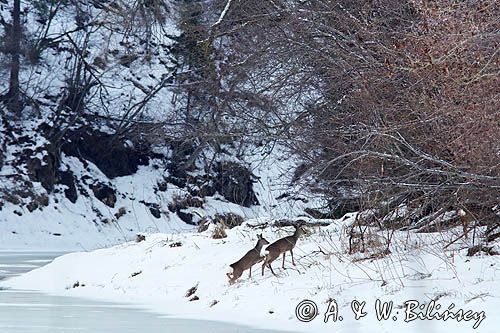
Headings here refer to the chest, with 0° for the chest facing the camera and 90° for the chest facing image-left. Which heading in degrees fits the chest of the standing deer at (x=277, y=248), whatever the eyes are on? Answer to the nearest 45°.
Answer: approximately 225°

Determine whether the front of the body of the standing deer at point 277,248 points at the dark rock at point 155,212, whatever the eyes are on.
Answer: no

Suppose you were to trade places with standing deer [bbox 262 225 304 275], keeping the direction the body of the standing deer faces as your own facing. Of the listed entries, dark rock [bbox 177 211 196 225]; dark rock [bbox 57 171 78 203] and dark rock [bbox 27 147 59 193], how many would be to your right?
0

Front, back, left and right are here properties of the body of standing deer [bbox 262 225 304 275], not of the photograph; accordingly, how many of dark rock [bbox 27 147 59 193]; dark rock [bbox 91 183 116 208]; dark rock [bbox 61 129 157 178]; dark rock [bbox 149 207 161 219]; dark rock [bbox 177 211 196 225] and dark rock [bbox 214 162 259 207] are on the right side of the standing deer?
0

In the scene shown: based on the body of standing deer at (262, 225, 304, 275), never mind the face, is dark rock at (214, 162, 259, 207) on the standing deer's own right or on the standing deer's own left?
on the standing deer's own left

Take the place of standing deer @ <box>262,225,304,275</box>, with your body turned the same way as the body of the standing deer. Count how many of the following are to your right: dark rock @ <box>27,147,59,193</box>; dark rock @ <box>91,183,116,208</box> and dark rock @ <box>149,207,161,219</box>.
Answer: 0

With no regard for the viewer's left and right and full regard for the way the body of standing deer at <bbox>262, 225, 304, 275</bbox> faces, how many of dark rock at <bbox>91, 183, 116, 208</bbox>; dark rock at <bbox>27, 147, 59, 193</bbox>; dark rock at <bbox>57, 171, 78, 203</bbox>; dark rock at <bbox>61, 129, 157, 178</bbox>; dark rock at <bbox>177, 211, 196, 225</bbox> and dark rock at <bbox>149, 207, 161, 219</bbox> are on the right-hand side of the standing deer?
0

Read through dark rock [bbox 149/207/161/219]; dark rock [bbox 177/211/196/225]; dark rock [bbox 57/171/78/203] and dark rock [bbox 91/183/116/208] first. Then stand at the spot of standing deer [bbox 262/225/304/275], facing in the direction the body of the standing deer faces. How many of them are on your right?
0

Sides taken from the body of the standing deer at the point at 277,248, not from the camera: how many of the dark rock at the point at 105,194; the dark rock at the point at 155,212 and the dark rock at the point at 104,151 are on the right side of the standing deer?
0

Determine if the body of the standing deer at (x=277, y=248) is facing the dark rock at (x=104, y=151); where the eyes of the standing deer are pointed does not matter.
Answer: no

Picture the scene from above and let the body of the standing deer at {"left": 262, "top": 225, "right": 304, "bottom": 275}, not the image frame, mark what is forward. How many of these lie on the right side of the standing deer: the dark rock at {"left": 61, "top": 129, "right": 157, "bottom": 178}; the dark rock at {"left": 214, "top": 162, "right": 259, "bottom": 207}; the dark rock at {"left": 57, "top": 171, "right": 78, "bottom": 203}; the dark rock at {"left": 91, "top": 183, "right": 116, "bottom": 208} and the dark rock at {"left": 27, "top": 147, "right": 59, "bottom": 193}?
0

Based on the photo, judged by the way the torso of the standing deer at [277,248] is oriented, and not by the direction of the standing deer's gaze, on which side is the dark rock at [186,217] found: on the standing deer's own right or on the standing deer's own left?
on the standing deer's own left

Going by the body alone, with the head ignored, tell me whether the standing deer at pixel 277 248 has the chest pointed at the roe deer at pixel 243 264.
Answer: no
